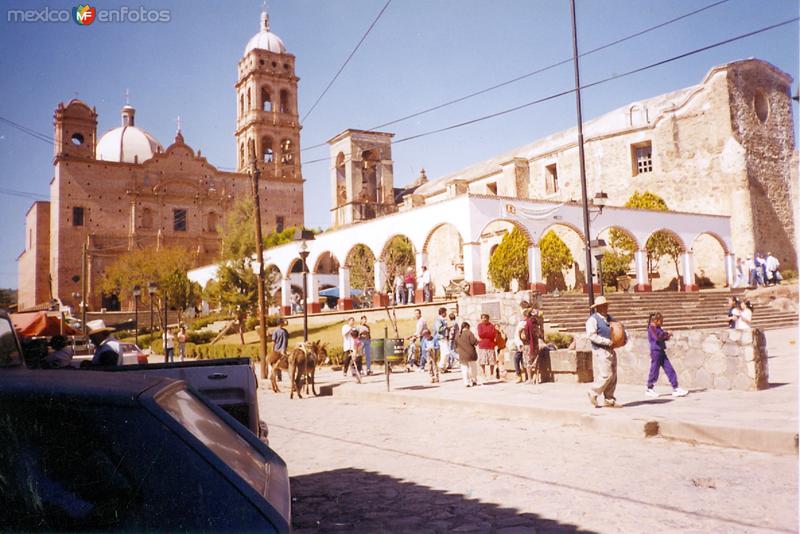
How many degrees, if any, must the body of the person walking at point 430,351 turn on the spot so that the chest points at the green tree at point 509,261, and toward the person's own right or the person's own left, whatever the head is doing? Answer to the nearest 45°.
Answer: approximately 135° to the person's own left

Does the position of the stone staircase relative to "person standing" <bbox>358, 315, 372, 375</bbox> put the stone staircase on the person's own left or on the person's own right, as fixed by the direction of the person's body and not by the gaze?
on the person's own left

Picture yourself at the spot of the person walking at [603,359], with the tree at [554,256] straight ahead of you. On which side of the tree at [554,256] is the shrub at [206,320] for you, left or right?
left

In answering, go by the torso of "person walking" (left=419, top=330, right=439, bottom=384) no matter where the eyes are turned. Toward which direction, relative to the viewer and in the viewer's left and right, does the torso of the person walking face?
facing the viewer and to the right of the viewer

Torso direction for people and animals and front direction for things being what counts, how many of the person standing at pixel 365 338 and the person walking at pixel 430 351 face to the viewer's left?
0

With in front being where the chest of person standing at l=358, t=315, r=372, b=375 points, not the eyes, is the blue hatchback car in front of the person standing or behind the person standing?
in front

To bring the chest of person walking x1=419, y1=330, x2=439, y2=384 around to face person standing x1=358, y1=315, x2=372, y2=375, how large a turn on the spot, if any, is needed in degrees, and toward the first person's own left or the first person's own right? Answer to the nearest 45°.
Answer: approximately 135° to the first person's own right

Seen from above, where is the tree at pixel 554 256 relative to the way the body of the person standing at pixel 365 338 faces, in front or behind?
behind

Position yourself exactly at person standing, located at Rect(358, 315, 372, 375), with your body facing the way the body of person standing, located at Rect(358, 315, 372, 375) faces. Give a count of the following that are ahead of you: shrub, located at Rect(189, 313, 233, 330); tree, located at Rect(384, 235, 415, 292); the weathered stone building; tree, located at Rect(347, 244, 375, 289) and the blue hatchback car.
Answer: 1

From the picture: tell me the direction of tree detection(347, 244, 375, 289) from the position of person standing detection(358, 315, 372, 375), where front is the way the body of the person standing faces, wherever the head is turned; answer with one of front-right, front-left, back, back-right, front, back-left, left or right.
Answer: back

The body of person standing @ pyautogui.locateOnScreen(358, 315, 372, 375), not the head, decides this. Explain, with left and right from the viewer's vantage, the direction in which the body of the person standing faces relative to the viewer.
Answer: facing the viewer

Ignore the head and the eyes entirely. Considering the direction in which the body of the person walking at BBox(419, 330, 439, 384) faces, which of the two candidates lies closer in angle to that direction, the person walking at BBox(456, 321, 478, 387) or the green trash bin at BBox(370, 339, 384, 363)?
the person walking

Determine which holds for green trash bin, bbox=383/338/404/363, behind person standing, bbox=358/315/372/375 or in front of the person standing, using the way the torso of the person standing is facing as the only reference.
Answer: behind

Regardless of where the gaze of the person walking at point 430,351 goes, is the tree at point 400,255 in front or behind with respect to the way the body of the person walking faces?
behind

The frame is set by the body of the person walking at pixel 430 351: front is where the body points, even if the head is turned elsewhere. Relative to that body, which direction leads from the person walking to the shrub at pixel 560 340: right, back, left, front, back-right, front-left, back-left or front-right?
front-left
